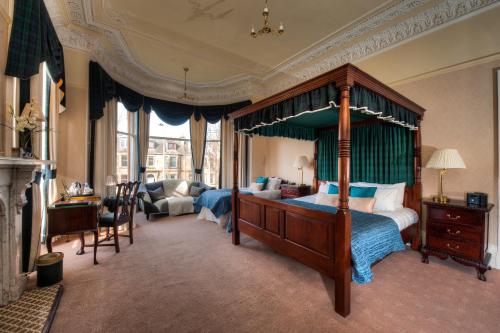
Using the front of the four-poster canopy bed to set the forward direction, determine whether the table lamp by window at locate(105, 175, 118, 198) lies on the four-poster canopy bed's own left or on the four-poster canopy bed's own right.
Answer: on the four-poster canopy bed's own right

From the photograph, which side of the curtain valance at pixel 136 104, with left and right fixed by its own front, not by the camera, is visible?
front

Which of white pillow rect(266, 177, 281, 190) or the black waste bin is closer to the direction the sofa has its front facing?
the black waste bin

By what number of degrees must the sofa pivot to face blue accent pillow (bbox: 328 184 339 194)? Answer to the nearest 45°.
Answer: approximately 45° to its left

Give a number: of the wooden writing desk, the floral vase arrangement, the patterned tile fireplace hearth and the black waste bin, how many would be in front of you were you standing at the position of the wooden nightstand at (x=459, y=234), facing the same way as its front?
4

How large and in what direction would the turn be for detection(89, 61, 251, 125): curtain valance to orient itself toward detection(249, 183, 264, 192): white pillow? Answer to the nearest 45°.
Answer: approximately 90° to its left

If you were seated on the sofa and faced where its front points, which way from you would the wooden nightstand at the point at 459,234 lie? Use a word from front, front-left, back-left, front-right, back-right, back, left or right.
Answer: front-left

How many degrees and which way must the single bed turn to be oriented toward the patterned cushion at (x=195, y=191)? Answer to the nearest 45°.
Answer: approximately 90° to its right

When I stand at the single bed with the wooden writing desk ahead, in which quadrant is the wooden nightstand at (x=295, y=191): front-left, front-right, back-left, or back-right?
back-left

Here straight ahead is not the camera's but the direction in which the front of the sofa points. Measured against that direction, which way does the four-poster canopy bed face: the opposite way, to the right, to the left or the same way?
to the right

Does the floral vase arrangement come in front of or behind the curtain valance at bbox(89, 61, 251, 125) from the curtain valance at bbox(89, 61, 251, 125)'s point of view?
in front

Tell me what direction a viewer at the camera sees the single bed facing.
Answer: facing the viewer and to the left of the viewer

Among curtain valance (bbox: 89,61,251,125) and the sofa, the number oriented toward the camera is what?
2

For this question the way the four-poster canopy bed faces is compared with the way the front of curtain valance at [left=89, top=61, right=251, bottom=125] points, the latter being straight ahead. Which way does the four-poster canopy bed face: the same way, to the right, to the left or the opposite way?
to the right

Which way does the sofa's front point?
toward the camera
